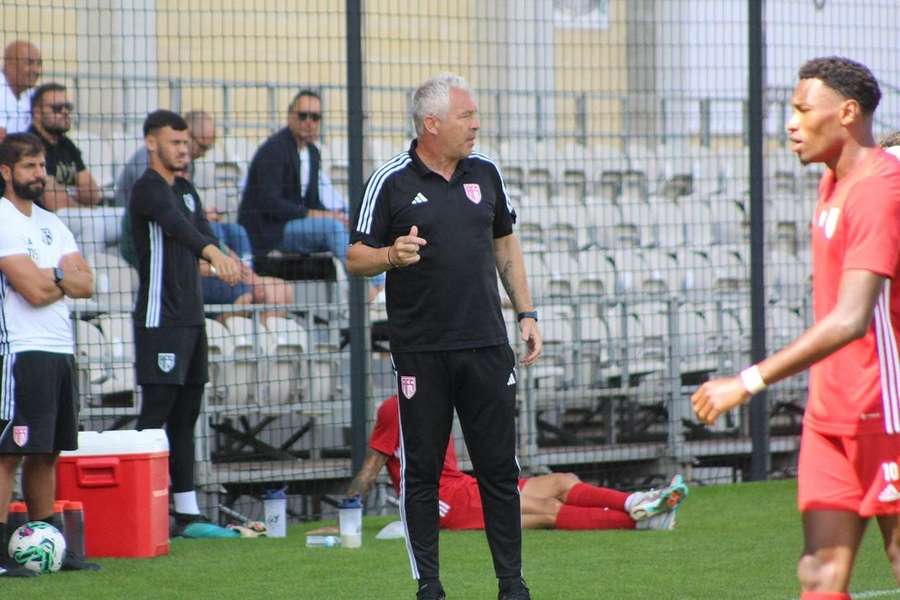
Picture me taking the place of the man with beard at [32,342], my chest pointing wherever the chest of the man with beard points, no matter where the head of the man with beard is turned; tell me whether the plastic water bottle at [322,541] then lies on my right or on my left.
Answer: on my left

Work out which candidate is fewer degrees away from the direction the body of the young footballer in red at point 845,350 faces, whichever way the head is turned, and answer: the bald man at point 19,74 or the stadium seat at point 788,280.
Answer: the bald man

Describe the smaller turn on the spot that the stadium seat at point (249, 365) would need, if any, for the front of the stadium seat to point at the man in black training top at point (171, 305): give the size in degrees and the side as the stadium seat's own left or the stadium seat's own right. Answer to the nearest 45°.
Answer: approximately 45° to the stadium seat's own right

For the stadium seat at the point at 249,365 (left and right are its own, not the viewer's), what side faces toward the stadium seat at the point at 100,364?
right

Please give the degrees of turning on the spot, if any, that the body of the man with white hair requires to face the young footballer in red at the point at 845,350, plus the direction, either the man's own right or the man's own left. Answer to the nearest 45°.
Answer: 0° — they already face them

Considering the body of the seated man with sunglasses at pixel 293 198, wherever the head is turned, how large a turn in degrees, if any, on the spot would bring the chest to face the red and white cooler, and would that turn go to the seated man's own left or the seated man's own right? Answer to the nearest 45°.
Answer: approximately 90° to the seated man's own right

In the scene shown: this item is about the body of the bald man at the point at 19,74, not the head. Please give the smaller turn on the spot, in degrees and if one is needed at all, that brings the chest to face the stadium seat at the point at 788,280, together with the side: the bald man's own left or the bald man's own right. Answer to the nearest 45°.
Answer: approximately 45° to the bald man's own left

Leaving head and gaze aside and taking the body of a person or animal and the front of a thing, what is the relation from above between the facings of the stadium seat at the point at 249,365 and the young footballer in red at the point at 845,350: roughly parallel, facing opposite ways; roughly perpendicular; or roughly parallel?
roughly perpendicular

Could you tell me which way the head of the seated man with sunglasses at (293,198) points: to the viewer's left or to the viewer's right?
to the viewer's right
